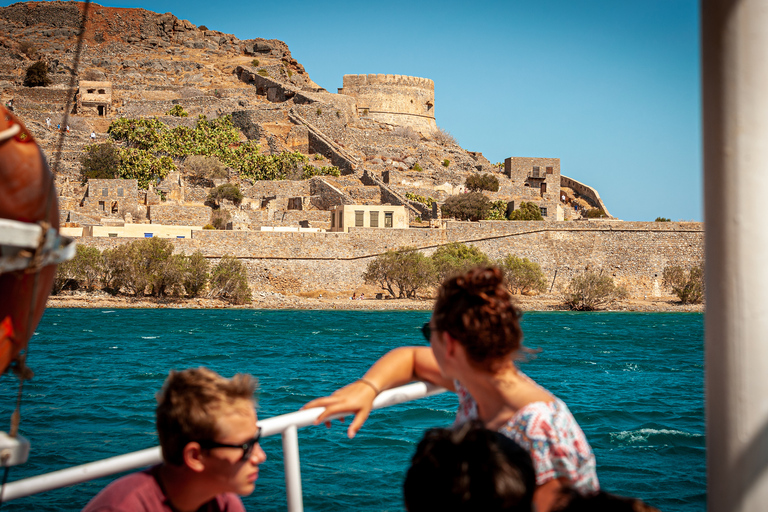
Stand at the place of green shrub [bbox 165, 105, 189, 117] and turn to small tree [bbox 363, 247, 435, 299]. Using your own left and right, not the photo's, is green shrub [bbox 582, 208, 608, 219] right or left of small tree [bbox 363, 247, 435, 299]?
left

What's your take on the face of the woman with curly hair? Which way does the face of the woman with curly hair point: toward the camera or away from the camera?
away from the camera

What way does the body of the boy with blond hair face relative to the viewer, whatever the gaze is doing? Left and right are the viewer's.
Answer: facing to the right of the viewer

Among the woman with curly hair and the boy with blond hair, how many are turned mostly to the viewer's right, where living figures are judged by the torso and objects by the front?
1

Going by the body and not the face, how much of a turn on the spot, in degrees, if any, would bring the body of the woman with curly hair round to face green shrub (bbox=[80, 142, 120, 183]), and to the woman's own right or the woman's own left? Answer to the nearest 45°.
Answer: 0° — they already face it

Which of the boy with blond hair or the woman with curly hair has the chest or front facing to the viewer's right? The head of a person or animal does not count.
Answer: the boy with blond hair

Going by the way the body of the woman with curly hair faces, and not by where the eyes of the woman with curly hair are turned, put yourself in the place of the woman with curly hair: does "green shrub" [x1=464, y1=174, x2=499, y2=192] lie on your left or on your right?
on your right

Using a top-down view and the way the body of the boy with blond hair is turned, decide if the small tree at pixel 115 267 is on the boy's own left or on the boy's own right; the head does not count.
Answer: on the boy's own left

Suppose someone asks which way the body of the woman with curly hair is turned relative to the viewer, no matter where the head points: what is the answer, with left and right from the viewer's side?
facing away from the viewer and to the left of the viewer

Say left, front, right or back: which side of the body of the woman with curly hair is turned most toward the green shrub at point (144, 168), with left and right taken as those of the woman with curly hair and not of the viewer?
front

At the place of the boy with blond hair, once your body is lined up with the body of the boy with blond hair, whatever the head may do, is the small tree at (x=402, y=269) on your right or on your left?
on your left

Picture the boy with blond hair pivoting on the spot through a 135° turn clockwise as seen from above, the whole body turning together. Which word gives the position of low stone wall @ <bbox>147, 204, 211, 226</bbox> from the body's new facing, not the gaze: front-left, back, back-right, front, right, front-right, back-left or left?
back-right
